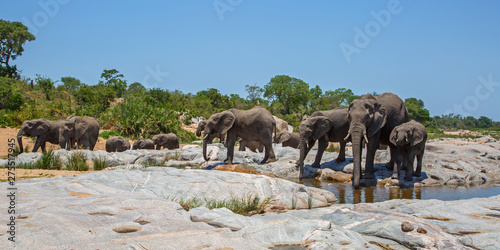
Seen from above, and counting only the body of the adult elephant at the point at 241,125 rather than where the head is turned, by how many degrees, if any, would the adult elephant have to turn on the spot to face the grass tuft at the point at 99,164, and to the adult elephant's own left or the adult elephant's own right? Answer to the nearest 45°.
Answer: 0° — it already faces it

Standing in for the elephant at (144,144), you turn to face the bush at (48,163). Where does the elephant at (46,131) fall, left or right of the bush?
right

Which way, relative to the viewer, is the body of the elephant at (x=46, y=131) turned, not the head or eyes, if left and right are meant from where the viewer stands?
facing to the left of the viewer

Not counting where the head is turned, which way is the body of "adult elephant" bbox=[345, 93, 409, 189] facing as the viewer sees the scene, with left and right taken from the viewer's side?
facing the viewer and to the left of the viewer

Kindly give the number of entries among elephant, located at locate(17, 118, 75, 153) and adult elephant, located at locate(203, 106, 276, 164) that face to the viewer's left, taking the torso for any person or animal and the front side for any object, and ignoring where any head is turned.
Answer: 2

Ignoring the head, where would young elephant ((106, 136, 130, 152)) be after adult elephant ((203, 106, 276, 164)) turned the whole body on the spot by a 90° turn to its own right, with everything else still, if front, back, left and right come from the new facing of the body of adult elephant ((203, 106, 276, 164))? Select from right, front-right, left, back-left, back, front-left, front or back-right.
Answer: front-left

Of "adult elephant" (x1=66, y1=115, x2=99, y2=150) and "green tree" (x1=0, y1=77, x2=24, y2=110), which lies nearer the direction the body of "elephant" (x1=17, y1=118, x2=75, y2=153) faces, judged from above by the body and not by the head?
the green tree

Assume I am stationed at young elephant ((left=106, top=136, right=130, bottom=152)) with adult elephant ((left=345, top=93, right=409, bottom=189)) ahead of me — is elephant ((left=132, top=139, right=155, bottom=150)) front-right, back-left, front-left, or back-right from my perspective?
front-left

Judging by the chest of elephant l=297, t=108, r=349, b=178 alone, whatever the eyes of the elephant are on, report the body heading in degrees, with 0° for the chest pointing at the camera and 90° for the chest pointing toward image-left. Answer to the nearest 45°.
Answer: approximately 45°

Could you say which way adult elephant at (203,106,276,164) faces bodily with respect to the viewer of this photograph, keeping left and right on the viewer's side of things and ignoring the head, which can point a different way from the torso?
facing to the left of the viewer

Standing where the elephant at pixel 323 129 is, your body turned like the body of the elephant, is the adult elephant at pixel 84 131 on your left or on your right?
on your right

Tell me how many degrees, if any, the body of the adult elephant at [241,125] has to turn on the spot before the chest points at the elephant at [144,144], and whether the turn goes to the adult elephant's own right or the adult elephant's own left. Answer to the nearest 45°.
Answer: approximately 45° to the adult elephant's own right

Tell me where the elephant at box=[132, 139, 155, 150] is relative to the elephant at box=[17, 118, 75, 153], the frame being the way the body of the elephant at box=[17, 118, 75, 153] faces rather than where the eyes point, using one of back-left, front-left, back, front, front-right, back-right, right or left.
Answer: back

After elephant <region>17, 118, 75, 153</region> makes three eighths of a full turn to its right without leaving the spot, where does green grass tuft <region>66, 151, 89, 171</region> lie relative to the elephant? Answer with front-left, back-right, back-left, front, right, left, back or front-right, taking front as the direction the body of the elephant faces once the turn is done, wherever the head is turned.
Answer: back-right
